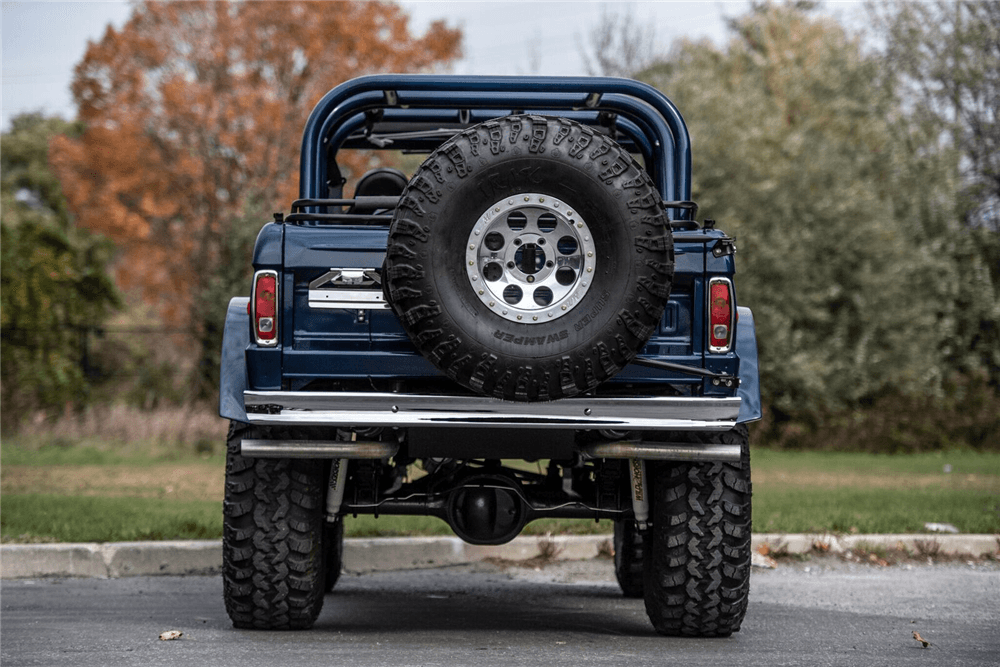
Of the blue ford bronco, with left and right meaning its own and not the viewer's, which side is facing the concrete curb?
front

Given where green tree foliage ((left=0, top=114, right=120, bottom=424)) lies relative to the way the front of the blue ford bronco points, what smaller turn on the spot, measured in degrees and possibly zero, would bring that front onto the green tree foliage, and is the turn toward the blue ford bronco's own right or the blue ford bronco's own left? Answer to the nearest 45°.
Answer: approximately 45° to the blue ford bronco's own left

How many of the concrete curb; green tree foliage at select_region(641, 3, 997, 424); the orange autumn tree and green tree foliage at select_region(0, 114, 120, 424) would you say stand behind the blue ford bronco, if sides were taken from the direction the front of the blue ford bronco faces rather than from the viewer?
0

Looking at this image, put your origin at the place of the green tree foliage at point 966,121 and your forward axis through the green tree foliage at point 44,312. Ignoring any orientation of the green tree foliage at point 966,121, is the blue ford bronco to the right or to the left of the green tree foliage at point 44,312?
left

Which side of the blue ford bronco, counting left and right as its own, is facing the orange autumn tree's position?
front

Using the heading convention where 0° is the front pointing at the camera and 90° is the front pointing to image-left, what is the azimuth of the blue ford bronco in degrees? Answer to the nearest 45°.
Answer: approximately 180°

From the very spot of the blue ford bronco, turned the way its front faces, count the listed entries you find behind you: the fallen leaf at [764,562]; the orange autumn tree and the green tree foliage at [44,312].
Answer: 0

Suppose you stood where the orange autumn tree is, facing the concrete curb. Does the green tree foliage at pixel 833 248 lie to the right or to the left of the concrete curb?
left

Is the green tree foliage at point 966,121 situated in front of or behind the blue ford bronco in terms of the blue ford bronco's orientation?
in front

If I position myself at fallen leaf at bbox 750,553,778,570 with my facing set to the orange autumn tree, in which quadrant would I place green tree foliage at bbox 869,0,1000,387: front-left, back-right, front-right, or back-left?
front-right
